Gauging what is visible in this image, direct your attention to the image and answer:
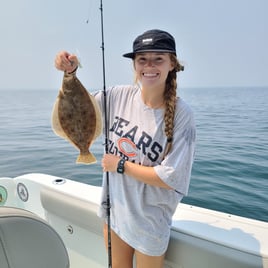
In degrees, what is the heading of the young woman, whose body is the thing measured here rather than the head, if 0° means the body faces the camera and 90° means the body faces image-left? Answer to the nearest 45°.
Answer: approximately 45°
